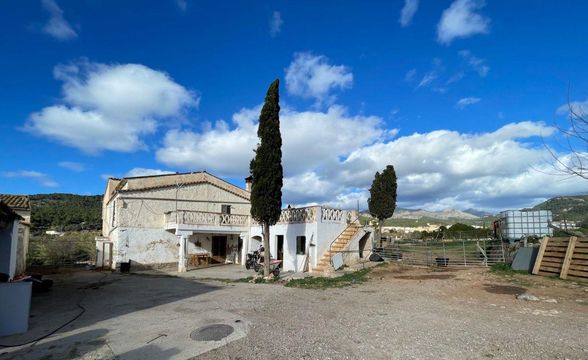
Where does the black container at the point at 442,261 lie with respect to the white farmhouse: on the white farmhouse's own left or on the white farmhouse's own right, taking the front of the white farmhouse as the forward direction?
on the white farmhouse's own left

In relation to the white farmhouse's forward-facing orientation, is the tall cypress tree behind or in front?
in front

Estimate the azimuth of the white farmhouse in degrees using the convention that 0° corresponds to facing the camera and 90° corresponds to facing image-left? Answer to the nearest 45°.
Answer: approximately 0°

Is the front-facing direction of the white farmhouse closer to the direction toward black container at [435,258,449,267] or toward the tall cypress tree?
the tall cypress tree

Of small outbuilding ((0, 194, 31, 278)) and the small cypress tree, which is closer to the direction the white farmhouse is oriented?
the small outbuilding

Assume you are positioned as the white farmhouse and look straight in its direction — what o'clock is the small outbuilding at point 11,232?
The small outbuilding is roughly at 1 o'clock from the white farmhouse.

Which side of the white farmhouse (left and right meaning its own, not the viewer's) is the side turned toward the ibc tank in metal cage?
left

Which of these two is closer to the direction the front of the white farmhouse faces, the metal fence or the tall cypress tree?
the tall cypress tree

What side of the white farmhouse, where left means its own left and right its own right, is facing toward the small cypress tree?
left

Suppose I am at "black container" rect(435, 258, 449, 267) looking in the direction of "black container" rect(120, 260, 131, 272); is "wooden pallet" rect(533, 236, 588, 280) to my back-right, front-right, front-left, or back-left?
back-left

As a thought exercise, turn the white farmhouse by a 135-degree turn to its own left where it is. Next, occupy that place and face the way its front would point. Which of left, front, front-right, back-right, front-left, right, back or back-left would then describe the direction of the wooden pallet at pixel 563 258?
right
